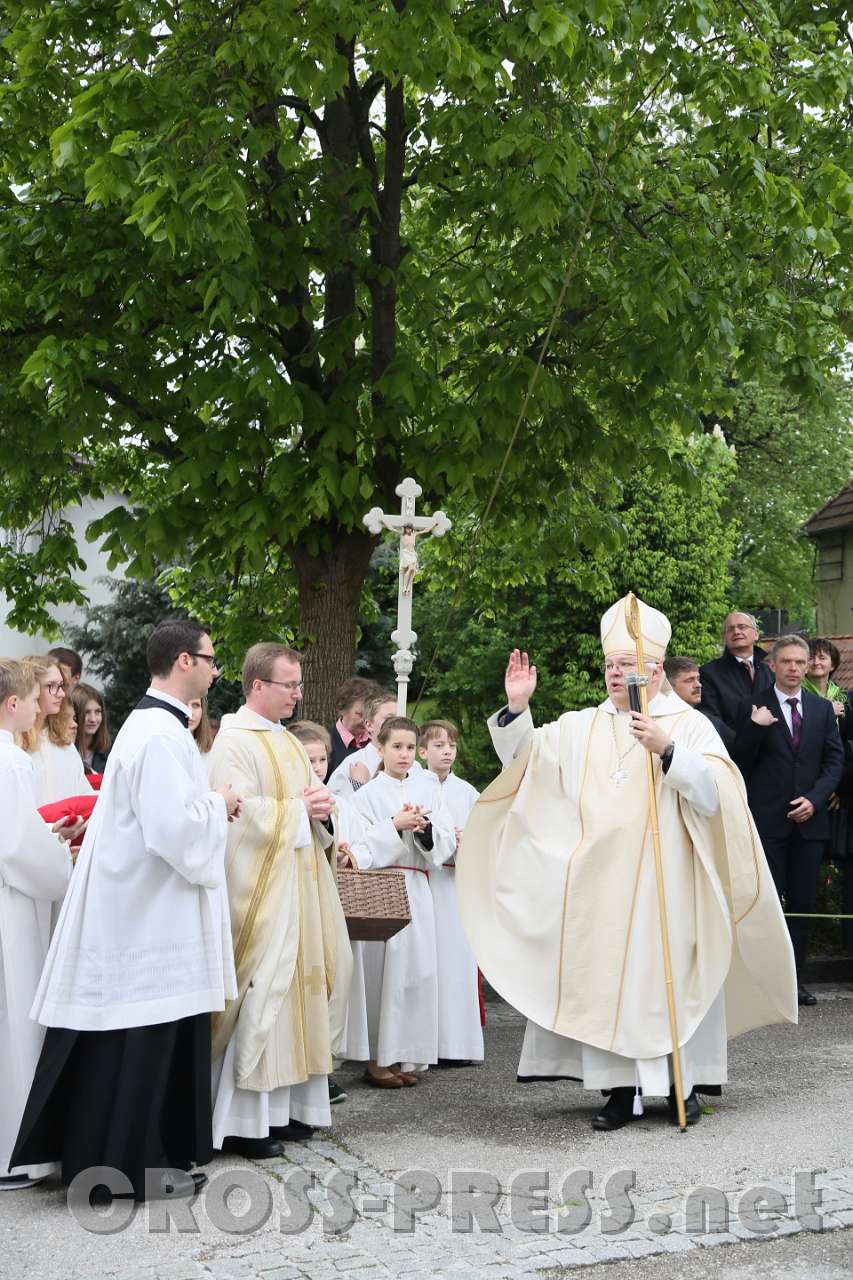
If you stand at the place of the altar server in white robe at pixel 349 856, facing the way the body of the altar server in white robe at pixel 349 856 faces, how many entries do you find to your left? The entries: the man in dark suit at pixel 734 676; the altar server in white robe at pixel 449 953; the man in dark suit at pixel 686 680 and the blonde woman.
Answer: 3

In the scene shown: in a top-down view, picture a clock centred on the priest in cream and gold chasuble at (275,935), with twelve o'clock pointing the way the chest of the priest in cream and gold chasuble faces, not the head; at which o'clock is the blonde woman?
The blonde woman is roughly at 6 o'clock from the priest in cream and gold chasuble.

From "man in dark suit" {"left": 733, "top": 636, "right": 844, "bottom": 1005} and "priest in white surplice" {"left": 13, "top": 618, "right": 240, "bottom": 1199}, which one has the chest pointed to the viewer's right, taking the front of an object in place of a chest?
the priest in white surplice

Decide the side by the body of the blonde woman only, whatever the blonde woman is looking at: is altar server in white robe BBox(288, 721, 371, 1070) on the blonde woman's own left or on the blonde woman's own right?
on the blonde woman's own left

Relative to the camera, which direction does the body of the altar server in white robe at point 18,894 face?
to the viewer's right

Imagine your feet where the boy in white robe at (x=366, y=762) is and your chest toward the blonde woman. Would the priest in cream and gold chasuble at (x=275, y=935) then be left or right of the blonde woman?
left

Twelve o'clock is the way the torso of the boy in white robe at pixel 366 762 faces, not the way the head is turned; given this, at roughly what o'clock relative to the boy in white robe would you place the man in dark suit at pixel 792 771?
The man in dark suit is roughly at 10 o'clock from the boy in white robe.

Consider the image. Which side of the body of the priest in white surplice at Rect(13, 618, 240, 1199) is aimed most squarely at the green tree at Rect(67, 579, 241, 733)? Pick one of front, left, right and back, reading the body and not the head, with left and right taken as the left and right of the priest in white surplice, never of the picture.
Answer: left

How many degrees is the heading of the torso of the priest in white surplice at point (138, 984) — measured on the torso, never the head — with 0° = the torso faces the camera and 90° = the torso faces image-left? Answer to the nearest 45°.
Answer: approximately 270°
